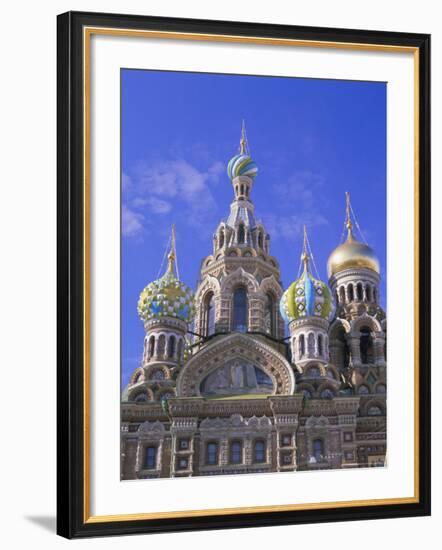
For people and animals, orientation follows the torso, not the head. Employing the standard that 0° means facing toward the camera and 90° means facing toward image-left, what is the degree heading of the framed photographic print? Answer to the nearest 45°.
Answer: approximately 315°
